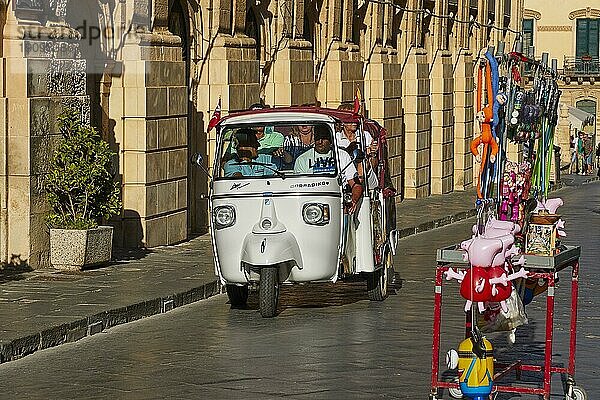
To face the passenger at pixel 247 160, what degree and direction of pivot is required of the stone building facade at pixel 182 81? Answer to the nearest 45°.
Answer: approximately 45° to its right

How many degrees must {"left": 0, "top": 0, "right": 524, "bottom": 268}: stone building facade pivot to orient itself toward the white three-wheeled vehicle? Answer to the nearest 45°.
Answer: approximately 45° to its right

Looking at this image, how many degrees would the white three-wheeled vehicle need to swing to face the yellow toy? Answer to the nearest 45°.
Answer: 0° — it already faces it

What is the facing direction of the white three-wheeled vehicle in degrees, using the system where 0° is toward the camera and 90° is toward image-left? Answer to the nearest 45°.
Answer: approximately 0°

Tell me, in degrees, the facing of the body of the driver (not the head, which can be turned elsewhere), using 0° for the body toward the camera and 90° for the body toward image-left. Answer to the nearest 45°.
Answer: approximately 0°

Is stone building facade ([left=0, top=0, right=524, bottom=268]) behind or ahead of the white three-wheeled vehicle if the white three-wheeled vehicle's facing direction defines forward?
behind

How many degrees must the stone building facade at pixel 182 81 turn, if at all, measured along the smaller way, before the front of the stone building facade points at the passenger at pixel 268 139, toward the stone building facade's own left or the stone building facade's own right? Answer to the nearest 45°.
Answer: approximately 45° to the stone building facade's own right
